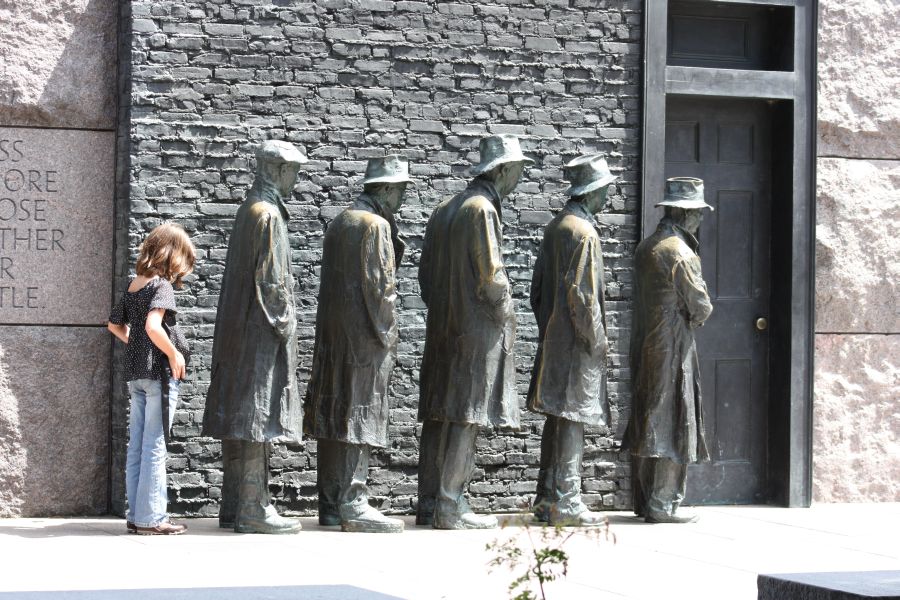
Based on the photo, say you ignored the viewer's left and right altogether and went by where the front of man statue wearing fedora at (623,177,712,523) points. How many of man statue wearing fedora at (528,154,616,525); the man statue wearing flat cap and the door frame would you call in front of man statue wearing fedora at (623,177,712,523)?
1

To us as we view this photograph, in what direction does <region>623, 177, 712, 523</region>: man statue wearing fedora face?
facing away from the viewer and to the right of the viewer

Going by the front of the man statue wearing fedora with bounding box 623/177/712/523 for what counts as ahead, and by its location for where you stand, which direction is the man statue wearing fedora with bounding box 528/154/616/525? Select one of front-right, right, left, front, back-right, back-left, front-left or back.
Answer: back

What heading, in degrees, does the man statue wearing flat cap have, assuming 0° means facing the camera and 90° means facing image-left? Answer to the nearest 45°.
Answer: approximately 270°

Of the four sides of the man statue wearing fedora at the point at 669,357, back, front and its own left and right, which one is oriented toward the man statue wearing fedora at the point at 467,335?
back

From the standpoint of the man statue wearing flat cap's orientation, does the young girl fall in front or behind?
behind

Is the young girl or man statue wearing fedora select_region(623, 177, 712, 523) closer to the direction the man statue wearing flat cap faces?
the man statue wearing fedora

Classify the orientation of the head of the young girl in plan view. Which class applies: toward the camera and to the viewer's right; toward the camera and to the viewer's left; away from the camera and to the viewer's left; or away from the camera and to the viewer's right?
away from the camera and to the viewer's right
